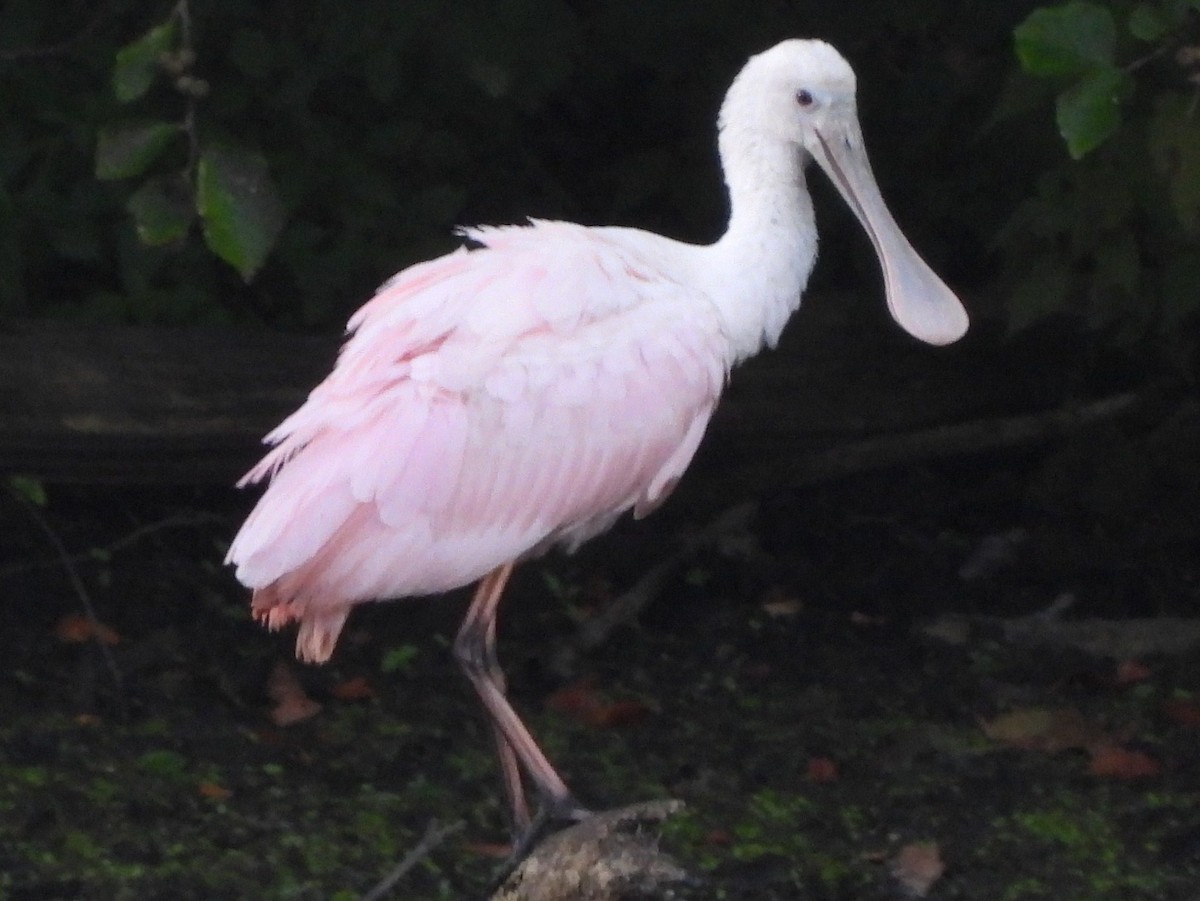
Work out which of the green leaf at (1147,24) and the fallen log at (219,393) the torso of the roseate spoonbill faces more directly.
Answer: the green leaf

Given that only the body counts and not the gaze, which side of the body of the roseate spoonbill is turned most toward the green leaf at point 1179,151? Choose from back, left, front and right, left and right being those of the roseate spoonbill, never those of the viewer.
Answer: front

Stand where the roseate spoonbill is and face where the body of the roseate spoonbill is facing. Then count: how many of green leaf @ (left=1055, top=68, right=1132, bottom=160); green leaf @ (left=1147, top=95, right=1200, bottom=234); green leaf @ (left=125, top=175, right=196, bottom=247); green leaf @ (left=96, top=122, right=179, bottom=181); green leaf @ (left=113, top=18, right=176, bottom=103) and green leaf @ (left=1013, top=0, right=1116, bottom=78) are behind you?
3

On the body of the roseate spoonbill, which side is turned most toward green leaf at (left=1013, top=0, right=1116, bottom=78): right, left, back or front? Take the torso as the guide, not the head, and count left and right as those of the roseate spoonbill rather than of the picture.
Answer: front

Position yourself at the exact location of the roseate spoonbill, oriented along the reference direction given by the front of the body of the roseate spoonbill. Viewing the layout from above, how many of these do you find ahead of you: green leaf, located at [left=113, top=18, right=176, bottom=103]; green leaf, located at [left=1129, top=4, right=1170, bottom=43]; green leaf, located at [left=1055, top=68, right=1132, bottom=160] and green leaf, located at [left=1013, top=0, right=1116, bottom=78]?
3

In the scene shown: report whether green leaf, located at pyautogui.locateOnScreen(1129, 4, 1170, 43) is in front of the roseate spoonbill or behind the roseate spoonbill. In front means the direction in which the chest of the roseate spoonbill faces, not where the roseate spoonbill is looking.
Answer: in front

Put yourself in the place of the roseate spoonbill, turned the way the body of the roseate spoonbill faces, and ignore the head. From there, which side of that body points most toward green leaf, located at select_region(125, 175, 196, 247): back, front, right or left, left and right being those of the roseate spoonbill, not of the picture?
back

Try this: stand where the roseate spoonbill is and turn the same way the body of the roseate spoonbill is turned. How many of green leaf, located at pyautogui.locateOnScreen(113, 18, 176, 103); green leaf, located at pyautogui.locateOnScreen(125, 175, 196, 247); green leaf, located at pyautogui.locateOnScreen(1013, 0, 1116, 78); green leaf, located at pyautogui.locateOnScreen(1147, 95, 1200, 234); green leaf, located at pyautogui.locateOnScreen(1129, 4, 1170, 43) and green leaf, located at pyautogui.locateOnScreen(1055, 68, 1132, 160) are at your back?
2

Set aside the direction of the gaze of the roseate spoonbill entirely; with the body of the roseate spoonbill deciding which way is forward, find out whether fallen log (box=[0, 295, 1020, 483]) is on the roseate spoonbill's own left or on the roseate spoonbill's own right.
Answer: on the roseate spoonbill's own left

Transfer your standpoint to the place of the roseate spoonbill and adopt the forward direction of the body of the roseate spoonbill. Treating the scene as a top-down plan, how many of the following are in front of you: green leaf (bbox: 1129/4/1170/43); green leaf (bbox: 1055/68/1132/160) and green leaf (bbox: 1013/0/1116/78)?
3

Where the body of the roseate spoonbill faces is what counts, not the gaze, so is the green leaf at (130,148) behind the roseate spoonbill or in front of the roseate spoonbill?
behind

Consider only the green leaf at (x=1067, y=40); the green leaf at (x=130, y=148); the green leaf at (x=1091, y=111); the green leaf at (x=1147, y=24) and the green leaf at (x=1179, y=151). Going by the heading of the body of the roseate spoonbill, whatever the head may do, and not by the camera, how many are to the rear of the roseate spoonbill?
1

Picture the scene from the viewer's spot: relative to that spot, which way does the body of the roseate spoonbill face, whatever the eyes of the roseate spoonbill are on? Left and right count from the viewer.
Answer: facing to the right of the viewer

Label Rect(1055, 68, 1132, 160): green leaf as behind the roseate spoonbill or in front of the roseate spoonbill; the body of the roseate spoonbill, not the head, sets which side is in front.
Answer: in front

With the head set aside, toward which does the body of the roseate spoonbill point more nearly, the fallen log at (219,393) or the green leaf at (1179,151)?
the green leaf

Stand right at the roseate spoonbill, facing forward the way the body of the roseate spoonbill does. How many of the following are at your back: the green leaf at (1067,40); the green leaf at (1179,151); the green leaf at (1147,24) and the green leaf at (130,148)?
1
